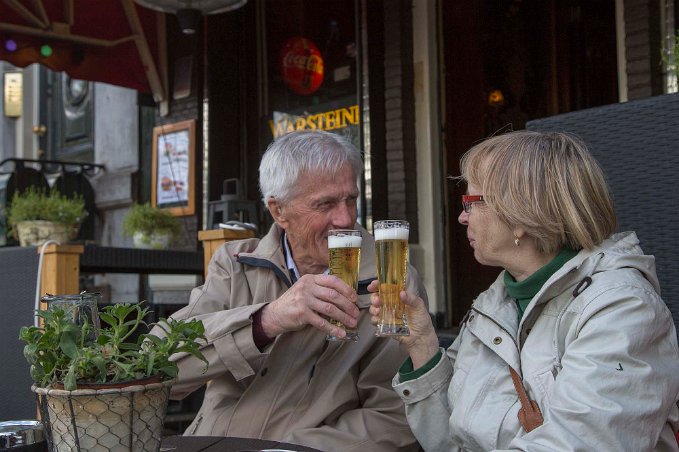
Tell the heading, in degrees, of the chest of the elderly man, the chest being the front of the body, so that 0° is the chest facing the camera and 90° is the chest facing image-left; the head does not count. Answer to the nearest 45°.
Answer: approximately 315°

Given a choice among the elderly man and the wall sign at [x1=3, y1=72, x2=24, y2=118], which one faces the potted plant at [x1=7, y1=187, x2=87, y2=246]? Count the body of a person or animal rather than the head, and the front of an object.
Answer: the wall sign

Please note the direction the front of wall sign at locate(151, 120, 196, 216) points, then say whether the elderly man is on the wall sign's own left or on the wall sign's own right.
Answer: on the wall sign's own left

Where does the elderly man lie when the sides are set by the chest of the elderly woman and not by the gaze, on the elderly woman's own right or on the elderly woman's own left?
on the elderly woman's own right

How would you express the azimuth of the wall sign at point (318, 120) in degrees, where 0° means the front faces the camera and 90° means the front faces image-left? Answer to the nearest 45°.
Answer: approximately 0°

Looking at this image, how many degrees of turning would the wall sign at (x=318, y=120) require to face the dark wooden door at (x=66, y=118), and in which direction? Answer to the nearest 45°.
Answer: approximately 135° to its right

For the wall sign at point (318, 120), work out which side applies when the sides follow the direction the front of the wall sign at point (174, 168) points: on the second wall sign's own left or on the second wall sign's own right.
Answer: on the second wall sign's own left

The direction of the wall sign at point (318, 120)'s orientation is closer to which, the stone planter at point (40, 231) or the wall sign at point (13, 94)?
the stone planter

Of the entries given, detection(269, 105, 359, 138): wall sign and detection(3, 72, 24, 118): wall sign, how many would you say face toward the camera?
2

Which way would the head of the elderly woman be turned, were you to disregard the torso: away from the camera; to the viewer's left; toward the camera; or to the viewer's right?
to the viewer's left

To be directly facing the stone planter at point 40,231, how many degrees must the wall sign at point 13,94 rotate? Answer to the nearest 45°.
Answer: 0° — it already faces it

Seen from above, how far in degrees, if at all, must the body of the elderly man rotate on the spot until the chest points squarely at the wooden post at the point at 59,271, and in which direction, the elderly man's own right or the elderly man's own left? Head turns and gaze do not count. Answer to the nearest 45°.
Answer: approximately 180°

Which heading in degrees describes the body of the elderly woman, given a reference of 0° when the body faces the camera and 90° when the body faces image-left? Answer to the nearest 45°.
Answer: approximately 45°
